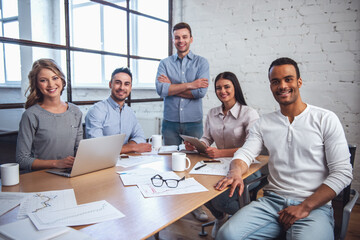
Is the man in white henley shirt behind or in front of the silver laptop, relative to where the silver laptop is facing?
behind

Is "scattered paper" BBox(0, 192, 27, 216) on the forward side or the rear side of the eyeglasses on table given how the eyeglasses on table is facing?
on the forward side

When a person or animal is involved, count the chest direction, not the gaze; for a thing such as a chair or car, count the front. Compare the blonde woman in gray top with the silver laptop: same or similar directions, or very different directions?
very different directions

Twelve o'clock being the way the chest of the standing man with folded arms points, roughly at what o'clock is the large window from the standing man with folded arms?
The large window is roughly at 3 o'clock from the standing man with folded arms.

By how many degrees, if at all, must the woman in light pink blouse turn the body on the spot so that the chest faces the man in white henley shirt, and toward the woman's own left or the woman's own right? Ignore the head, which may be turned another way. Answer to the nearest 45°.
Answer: approximately 90° to the woman's own left

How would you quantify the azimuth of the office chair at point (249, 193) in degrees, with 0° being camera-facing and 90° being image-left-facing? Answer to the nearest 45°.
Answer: approximately 45°

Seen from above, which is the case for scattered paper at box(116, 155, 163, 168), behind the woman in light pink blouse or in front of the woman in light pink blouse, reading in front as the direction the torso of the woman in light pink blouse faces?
in front

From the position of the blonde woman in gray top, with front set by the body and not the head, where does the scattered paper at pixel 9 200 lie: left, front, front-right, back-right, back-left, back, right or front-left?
front-right

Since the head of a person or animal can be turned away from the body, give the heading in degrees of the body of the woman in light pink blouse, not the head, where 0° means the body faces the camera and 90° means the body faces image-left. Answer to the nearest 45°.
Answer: approximately 45°

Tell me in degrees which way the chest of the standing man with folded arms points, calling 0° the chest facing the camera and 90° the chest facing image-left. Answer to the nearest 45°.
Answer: approximately 0°

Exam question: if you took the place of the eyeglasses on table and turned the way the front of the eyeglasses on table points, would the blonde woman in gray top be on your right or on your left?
on your right

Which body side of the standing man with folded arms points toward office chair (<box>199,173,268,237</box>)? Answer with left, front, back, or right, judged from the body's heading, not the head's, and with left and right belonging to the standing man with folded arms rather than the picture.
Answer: front

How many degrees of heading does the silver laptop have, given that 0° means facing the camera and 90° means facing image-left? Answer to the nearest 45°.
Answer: approximately 135°
